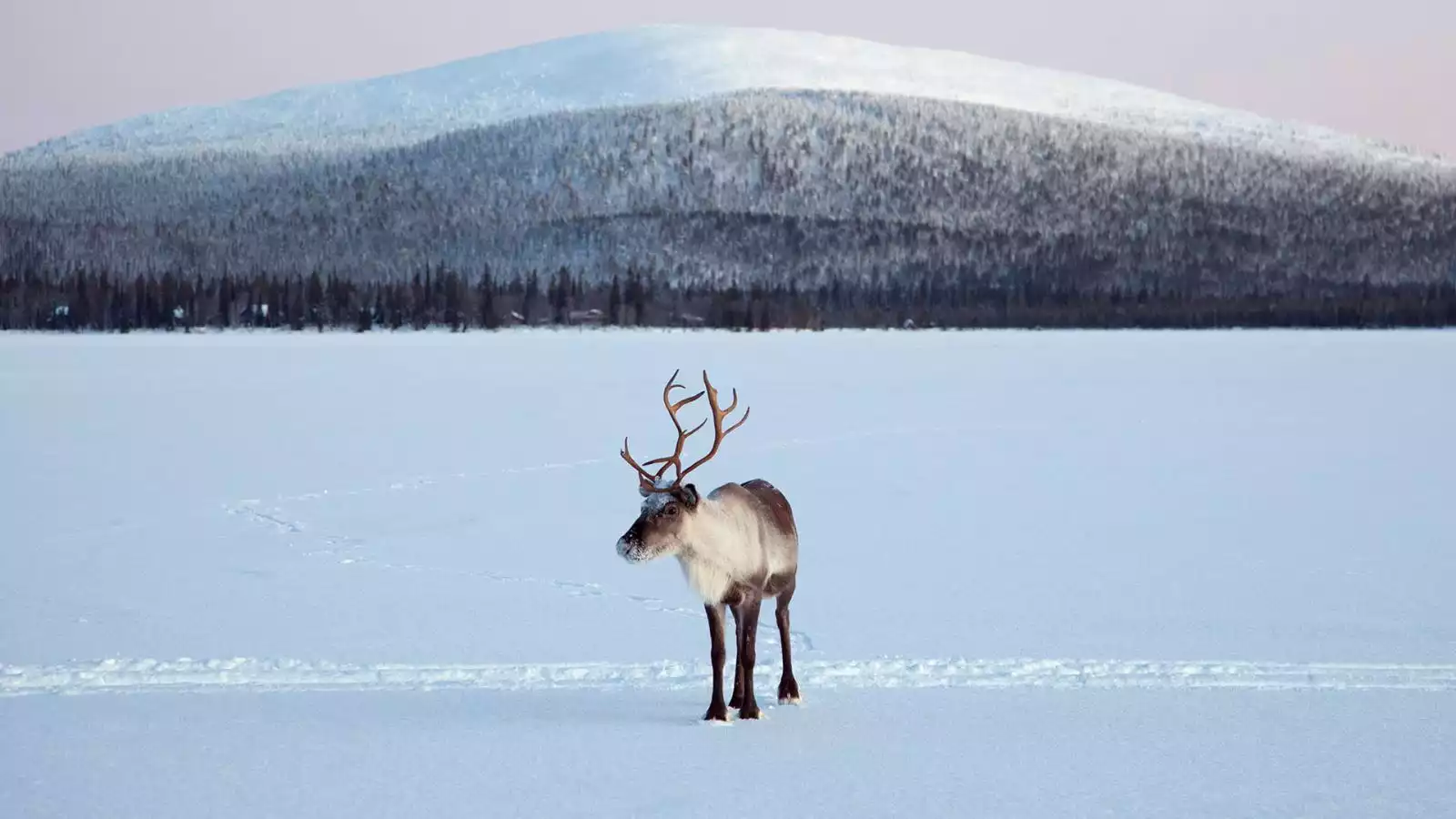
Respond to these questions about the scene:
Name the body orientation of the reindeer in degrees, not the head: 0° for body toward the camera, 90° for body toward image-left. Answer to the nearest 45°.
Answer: approximately 45°
